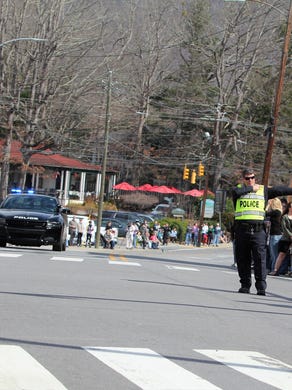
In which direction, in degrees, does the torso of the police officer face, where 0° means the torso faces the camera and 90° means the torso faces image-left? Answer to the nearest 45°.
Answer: approximately 0°

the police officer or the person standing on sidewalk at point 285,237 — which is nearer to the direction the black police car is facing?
the police officer

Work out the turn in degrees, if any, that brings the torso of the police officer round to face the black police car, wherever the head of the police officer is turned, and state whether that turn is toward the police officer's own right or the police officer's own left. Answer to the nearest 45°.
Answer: approximately 135° to the police officer's own right

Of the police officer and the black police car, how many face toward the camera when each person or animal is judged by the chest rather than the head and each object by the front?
2

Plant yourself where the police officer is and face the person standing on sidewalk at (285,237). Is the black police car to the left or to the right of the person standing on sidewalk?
left

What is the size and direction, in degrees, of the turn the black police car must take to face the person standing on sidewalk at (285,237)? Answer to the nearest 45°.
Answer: approximately 45° to its left

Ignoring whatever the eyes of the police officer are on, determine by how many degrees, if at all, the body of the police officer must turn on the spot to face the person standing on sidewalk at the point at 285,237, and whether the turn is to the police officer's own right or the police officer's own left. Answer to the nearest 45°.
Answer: approximately 180°

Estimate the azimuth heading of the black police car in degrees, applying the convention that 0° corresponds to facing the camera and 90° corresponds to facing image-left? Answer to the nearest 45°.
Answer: approximately 0°

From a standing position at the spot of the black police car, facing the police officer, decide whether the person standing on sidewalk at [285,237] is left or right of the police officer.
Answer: left
